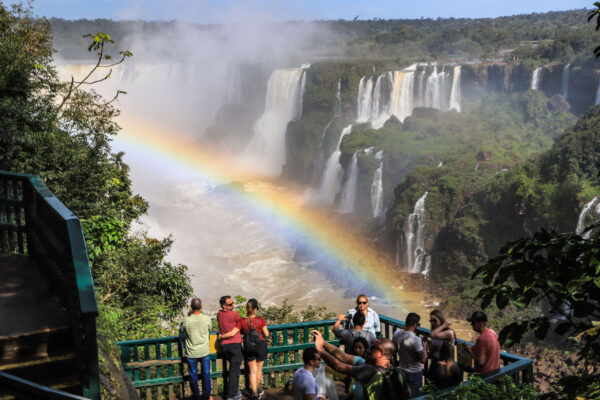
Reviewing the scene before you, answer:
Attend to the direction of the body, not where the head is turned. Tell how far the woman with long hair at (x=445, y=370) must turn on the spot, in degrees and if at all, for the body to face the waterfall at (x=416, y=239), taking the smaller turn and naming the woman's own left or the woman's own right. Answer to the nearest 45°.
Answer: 0° — they already face it

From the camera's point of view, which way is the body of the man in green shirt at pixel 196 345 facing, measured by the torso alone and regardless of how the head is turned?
away from the camera

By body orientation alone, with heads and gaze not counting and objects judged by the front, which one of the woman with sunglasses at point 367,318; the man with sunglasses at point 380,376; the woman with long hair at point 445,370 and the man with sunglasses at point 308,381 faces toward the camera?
the woman with sunglasses at point 367,318

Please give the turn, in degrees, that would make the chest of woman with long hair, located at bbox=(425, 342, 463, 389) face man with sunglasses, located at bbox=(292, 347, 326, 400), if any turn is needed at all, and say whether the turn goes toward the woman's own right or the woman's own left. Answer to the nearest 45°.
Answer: approximately 135° to the woman's own left

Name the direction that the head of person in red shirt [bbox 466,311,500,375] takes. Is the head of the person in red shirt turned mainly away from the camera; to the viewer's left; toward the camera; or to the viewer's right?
to the viewer's left

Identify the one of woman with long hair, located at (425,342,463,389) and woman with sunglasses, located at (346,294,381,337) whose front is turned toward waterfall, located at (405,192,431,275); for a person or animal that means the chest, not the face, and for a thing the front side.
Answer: the woman with long hair

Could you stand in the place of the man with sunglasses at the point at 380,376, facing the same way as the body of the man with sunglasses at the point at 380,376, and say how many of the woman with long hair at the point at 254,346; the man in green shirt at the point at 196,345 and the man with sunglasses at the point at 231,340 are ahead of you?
3
